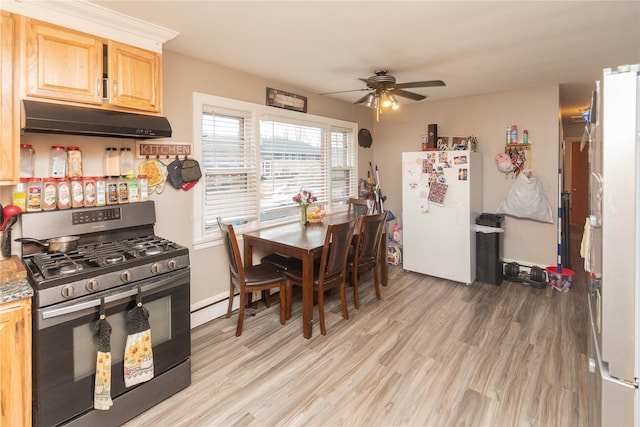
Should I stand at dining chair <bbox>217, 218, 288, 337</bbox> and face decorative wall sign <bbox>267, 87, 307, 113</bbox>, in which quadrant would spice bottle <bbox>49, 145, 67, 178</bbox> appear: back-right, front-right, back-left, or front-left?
back-left

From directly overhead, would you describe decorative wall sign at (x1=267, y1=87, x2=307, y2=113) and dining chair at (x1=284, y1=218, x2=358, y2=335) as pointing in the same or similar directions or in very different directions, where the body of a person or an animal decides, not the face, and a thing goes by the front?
very different directions

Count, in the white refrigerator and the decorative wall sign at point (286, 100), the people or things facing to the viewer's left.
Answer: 0

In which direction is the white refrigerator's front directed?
toward the camera

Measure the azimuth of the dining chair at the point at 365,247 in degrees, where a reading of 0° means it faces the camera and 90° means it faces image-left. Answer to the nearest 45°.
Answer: approximately 135°

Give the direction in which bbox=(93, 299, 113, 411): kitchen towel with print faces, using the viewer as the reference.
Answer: facing the viewer

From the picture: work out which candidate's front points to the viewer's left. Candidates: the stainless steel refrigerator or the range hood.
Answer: the stainless steel refrigerator

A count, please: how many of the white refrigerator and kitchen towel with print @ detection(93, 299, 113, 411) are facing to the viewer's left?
0

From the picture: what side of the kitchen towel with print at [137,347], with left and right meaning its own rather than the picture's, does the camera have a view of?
front

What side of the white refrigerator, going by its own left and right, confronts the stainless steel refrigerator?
front
